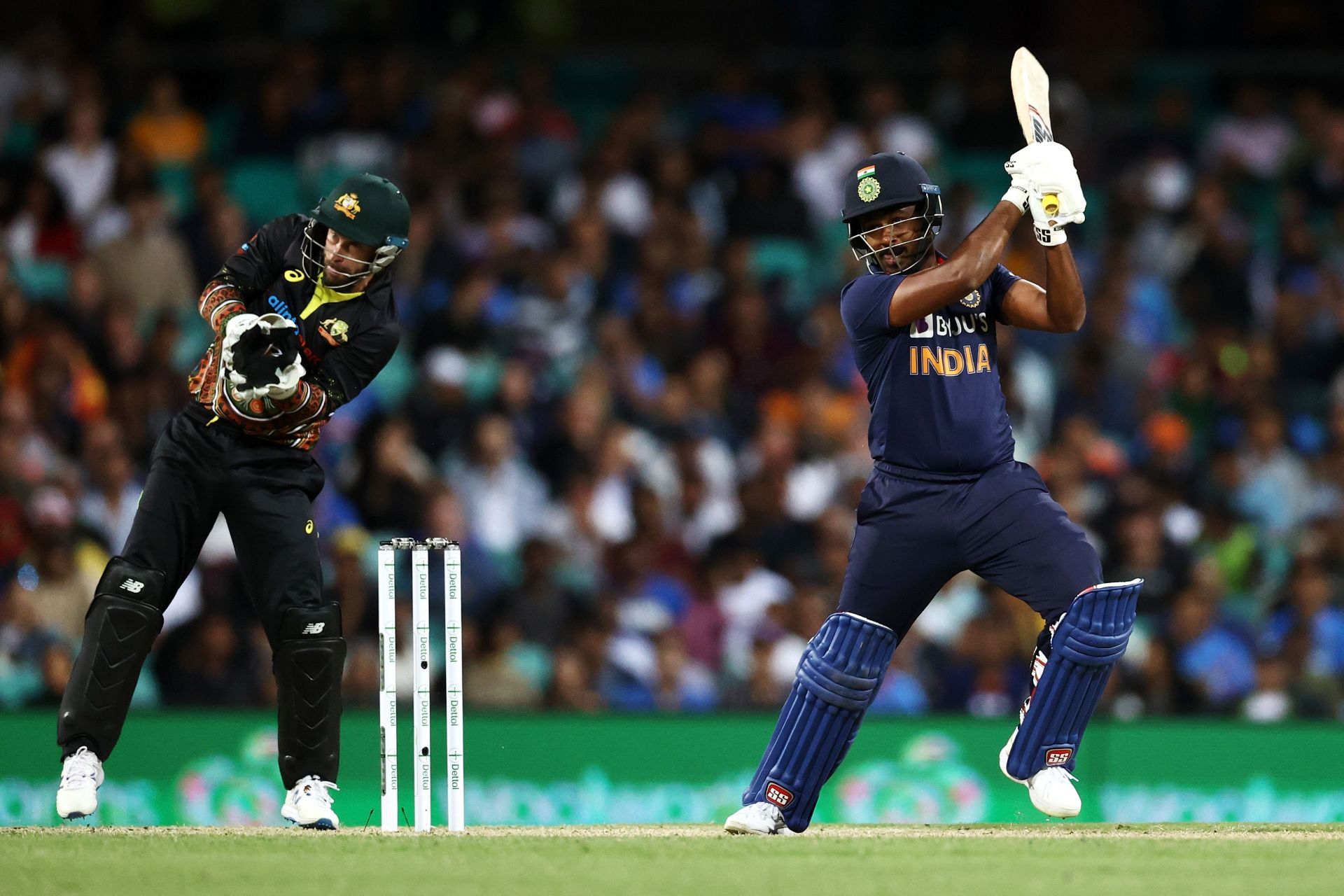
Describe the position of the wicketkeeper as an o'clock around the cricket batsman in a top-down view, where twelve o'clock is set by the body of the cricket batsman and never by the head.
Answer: The wicketkeeper is roughly at 3 o'clock from the cricket batsman.

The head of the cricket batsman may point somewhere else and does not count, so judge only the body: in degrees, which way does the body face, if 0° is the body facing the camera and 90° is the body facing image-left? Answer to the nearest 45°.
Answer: approximately 0°

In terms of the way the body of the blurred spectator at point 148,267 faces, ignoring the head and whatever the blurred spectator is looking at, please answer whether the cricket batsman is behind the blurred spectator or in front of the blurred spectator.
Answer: in front

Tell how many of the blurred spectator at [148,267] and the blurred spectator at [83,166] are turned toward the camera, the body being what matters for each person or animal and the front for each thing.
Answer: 2

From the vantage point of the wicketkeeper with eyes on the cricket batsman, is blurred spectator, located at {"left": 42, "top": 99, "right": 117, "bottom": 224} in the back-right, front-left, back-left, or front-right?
back-left

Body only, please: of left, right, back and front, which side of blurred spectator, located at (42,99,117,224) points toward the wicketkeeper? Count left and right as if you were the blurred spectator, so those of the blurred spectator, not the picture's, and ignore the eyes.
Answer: front

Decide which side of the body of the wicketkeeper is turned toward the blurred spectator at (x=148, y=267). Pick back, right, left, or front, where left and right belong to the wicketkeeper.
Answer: back
